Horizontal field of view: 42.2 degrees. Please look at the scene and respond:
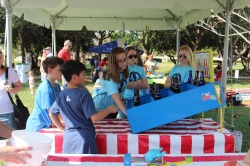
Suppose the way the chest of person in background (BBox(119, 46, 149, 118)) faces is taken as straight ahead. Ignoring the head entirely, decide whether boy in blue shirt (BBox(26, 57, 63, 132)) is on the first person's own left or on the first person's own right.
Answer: on the first person's own right

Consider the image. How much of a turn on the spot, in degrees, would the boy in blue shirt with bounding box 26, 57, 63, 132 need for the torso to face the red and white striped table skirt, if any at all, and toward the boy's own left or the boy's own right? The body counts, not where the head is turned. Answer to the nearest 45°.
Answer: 0° — they already face it

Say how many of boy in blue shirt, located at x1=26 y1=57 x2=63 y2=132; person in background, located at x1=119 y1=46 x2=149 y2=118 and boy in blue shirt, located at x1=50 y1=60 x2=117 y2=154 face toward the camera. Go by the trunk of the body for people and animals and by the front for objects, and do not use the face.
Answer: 1

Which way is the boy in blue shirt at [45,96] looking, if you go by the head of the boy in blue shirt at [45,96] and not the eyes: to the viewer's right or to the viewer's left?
to the viewer's right

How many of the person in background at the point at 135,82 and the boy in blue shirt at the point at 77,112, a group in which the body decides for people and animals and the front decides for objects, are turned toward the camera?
1

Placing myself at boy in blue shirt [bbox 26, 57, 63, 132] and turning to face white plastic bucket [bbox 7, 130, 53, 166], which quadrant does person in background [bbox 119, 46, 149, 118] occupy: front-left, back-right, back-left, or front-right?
back-left

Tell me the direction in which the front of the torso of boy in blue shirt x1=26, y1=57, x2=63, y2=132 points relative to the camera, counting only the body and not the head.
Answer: to the viewer's right

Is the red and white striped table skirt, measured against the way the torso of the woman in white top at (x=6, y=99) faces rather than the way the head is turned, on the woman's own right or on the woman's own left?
on the woman's own left

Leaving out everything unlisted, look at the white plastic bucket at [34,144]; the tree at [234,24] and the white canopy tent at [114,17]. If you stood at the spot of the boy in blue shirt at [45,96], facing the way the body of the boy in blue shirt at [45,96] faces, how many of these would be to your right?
1

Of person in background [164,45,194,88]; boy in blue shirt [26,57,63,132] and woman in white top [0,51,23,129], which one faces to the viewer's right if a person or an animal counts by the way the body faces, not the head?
the boy in blue shirt

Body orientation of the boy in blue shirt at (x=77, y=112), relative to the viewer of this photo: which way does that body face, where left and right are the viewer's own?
facing away from the viewer and to the right of the viewer
